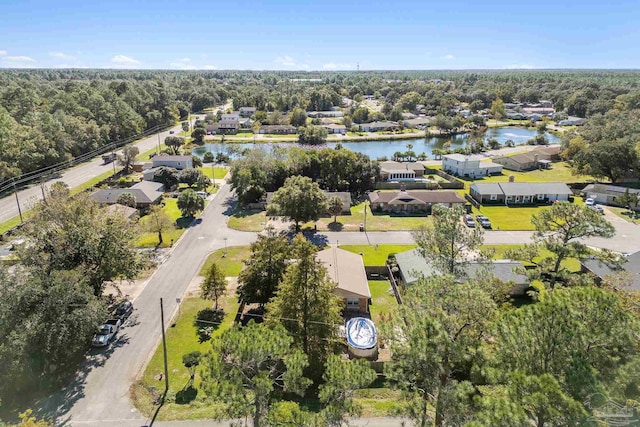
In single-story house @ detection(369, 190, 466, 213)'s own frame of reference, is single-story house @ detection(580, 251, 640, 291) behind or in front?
in front

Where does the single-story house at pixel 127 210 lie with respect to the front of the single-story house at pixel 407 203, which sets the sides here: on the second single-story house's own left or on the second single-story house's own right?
on the second single-story house's own right

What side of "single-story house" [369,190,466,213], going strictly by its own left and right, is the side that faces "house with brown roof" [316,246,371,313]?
front

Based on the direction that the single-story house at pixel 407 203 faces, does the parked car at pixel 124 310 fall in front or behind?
in front

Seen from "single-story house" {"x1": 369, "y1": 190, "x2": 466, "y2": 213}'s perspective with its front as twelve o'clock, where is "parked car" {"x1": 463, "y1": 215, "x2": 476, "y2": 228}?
The parked car is roughly at 10 o'clock from the single-story house.

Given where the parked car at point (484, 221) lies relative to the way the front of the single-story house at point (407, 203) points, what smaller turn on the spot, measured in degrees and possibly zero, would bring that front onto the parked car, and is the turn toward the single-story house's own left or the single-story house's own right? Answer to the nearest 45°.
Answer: approximately 90° to the single-story house's own left

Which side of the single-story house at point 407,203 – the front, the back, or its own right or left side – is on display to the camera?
front

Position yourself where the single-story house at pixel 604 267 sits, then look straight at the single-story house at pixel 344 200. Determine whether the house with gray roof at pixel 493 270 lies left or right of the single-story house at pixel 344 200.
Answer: left

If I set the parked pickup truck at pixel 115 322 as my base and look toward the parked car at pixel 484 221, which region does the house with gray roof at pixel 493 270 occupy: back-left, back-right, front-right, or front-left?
front-right

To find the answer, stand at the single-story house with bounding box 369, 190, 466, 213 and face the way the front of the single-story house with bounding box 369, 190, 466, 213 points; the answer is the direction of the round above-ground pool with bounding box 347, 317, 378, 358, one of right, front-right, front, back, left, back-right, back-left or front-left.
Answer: front

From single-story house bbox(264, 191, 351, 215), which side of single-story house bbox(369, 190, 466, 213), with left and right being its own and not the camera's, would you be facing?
right

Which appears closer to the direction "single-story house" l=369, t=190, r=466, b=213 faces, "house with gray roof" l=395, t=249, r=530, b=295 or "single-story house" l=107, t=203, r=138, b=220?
the house with gray roof

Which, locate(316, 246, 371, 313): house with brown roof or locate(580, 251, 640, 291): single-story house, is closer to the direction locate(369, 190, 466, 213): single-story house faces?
the house with brown roof
